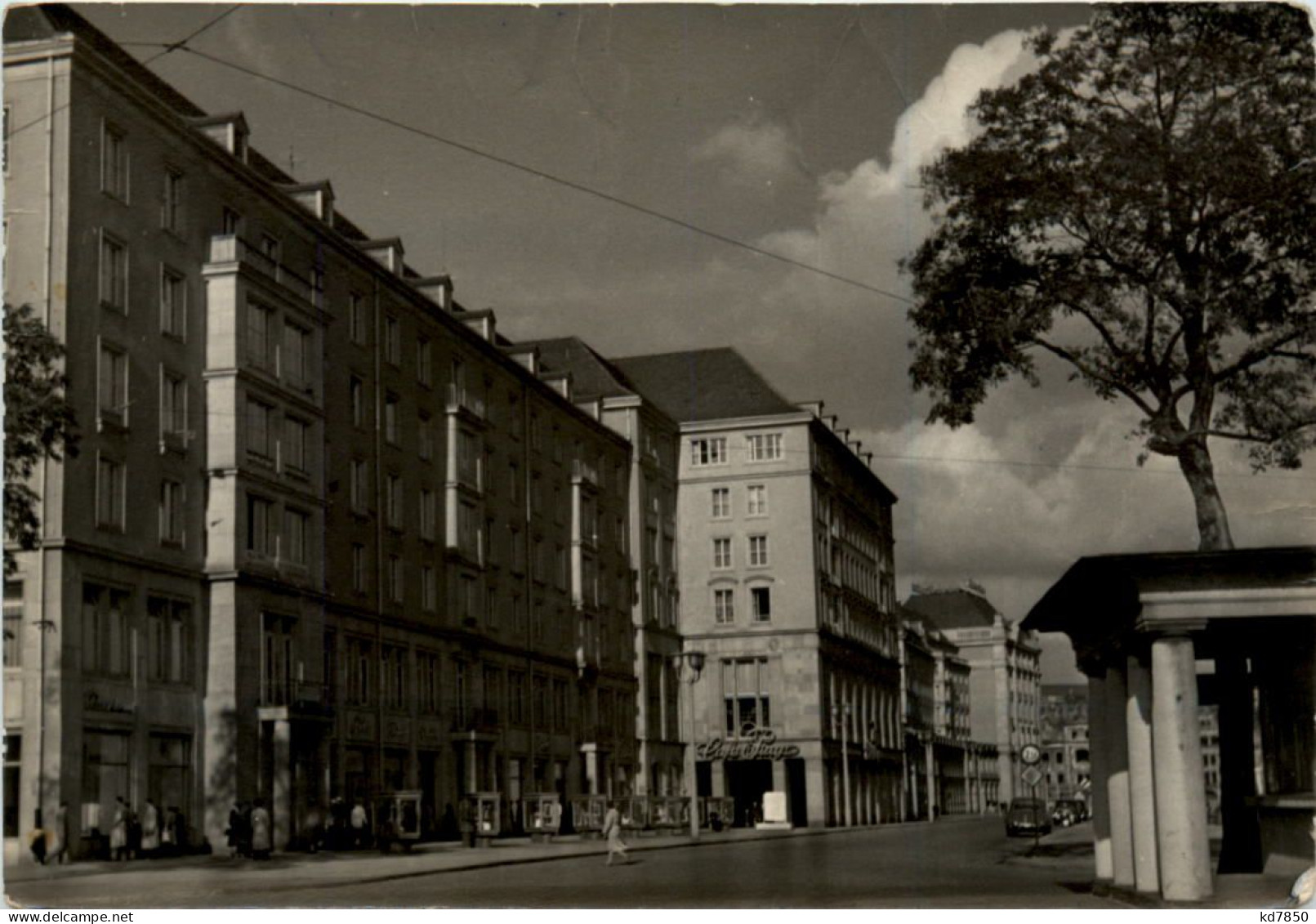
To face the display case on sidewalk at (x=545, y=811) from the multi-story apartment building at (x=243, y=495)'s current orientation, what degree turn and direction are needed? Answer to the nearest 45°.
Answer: approximately 90° to its left

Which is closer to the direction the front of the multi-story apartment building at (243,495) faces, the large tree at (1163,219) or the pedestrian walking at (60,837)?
the large tree

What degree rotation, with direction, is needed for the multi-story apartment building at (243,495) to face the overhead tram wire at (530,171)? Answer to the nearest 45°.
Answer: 0° — it already faces it

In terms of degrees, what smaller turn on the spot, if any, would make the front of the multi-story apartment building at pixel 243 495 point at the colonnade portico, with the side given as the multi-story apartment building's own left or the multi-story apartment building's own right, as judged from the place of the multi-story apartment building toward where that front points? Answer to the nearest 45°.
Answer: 0° — it already faces it

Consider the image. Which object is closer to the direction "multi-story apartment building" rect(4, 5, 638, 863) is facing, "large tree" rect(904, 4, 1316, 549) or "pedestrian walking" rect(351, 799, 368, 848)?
the large tree

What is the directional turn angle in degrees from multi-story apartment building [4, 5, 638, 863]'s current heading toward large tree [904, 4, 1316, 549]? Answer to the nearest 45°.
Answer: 0° — it already faces it
